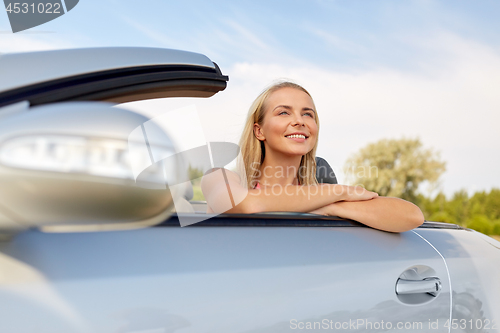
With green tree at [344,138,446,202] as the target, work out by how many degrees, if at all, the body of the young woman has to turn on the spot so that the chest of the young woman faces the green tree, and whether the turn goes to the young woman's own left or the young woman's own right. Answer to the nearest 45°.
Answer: approximately 135° to the young woman's own left

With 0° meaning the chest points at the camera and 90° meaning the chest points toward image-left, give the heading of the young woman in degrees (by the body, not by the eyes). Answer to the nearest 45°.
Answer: approximately 315°
